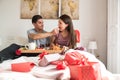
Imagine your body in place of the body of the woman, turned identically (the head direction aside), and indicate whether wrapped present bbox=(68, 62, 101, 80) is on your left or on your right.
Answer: on your left

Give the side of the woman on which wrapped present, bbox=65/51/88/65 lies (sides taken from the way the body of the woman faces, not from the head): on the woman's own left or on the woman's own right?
on the woman's own left

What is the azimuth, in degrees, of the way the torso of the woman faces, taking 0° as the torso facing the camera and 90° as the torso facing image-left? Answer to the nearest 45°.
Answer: approximately 45°

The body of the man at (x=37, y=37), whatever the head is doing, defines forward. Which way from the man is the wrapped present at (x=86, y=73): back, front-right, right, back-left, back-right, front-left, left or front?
front-right

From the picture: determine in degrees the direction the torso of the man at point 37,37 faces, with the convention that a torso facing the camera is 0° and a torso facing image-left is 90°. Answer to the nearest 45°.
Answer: approximately 315°

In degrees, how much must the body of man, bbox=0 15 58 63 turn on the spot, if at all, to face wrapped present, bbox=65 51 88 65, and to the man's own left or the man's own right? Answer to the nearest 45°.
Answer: approximately 45° to the man's own right
